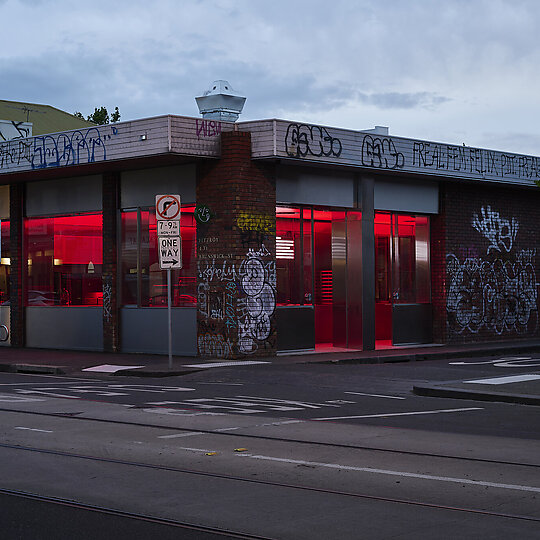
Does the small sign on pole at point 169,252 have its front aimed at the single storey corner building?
no

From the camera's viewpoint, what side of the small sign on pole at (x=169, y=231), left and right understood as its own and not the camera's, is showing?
front

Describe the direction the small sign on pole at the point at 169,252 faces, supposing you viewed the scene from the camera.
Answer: facing the viewer
